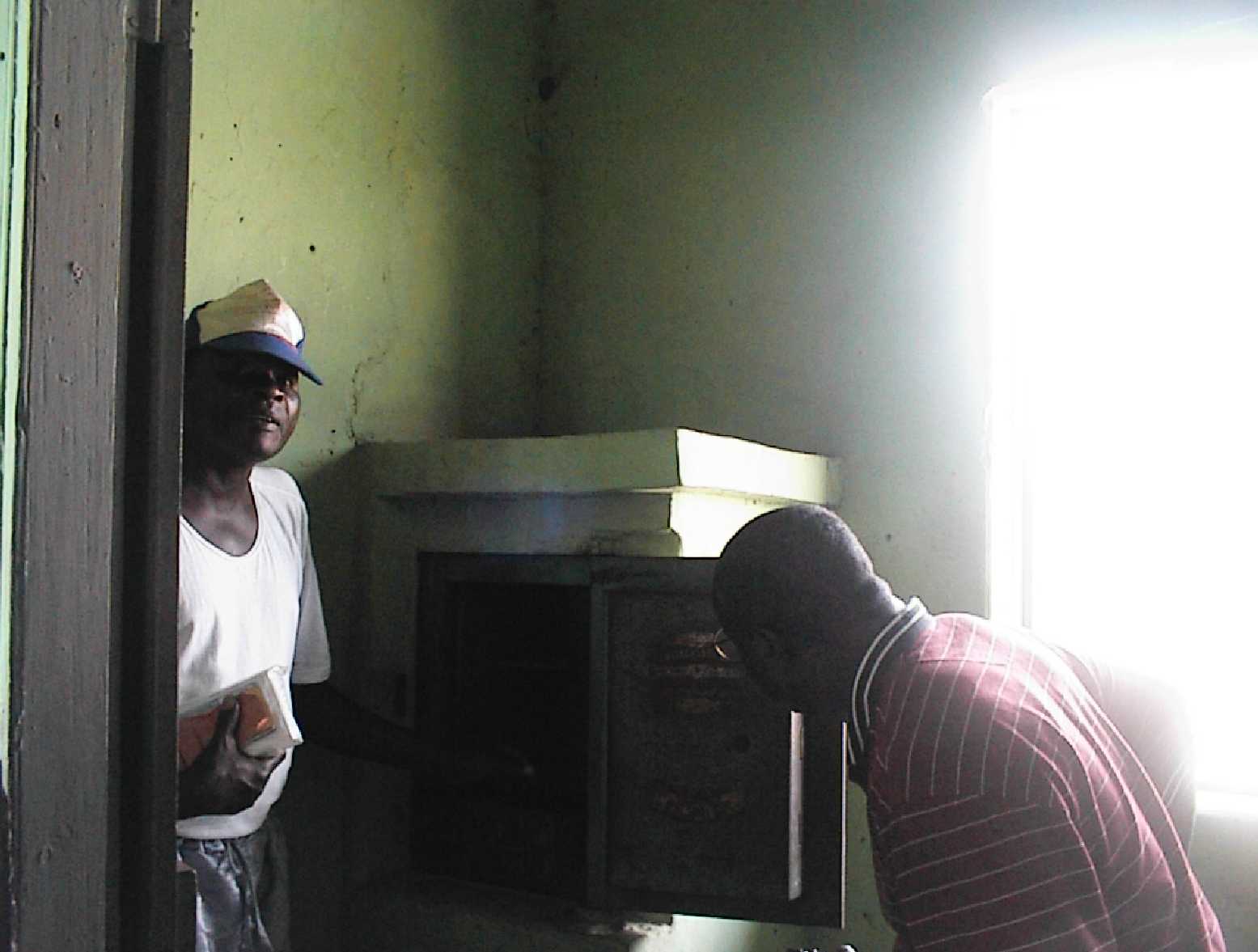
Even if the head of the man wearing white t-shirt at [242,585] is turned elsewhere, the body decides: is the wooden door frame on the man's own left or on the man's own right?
on the man's own right

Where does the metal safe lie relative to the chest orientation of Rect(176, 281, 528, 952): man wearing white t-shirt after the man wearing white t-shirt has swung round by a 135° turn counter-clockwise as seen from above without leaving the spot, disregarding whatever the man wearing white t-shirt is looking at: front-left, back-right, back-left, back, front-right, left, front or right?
right

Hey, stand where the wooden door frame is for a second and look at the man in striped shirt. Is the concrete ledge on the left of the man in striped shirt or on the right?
left

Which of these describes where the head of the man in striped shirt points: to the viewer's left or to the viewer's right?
to the viewer's left

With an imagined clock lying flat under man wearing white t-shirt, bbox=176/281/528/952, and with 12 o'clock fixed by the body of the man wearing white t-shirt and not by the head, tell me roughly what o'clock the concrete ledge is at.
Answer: The concrete ledge is roughly at 10 o'clock from the man wearing white t-shirt.

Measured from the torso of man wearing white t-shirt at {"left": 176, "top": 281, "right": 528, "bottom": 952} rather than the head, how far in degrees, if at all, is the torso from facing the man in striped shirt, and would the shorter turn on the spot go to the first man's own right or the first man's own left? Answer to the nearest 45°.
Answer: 0° — they already face them

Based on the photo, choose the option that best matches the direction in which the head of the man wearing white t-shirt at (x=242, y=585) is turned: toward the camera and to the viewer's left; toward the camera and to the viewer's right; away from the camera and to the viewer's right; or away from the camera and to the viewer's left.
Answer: toward the camera and to the viewer's right

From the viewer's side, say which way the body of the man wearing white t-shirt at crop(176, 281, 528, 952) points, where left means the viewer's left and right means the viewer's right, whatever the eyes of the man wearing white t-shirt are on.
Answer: facing the viewer and to the right of the viewer

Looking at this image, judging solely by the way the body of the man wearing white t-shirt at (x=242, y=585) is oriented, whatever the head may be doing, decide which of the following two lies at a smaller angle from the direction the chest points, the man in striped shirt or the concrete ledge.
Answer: the man in striped shirt
